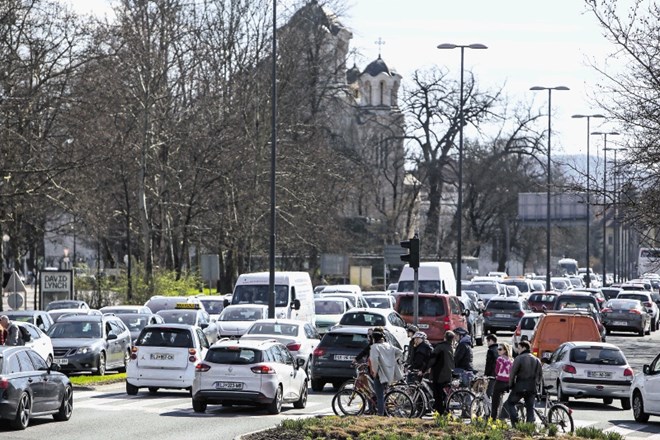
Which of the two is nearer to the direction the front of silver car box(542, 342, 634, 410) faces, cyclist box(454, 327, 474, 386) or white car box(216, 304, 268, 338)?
the white car

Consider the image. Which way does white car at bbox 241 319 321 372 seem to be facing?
away from the camera

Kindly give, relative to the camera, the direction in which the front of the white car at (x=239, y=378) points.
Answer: facing away from the viewer and to the right of the viewer

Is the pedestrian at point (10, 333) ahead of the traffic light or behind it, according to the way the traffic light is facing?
ahead

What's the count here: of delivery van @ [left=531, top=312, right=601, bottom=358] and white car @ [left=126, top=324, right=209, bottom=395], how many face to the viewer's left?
0

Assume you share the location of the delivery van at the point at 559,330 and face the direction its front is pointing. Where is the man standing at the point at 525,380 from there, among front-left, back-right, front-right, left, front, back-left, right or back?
back

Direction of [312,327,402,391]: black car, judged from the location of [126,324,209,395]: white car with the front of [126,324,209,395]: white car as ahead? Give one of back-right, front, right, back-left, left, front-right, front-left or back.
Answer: right

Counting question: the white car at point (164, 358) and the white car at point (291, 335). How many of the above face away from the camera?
2

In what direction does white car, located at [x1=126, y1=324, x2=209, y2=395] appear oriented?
away from the camera

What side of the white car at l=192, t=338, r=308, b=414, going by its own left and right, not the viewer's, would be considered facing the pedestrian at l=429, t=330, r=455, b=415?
right

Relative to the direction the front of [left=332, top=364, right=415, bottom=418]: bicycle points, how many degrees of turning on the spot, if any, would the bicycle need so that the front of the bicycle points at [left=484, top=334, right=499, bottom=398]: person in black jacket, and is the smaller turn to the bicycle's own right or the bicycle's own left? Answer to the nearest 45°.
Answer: approximately 180°

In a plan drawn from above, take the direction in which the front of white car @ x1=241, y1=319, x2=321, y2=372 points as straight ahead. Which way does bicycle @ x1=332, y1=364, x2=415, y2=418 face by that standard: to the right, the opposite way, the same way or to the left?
to the left

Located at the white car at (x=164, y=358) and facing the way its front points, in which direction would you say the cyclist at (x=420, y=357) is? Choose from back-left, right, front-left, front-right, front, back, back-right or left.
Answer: back-right

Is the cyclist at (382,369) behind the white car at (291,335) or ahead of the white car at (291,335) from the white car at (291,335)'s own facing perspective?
behind
